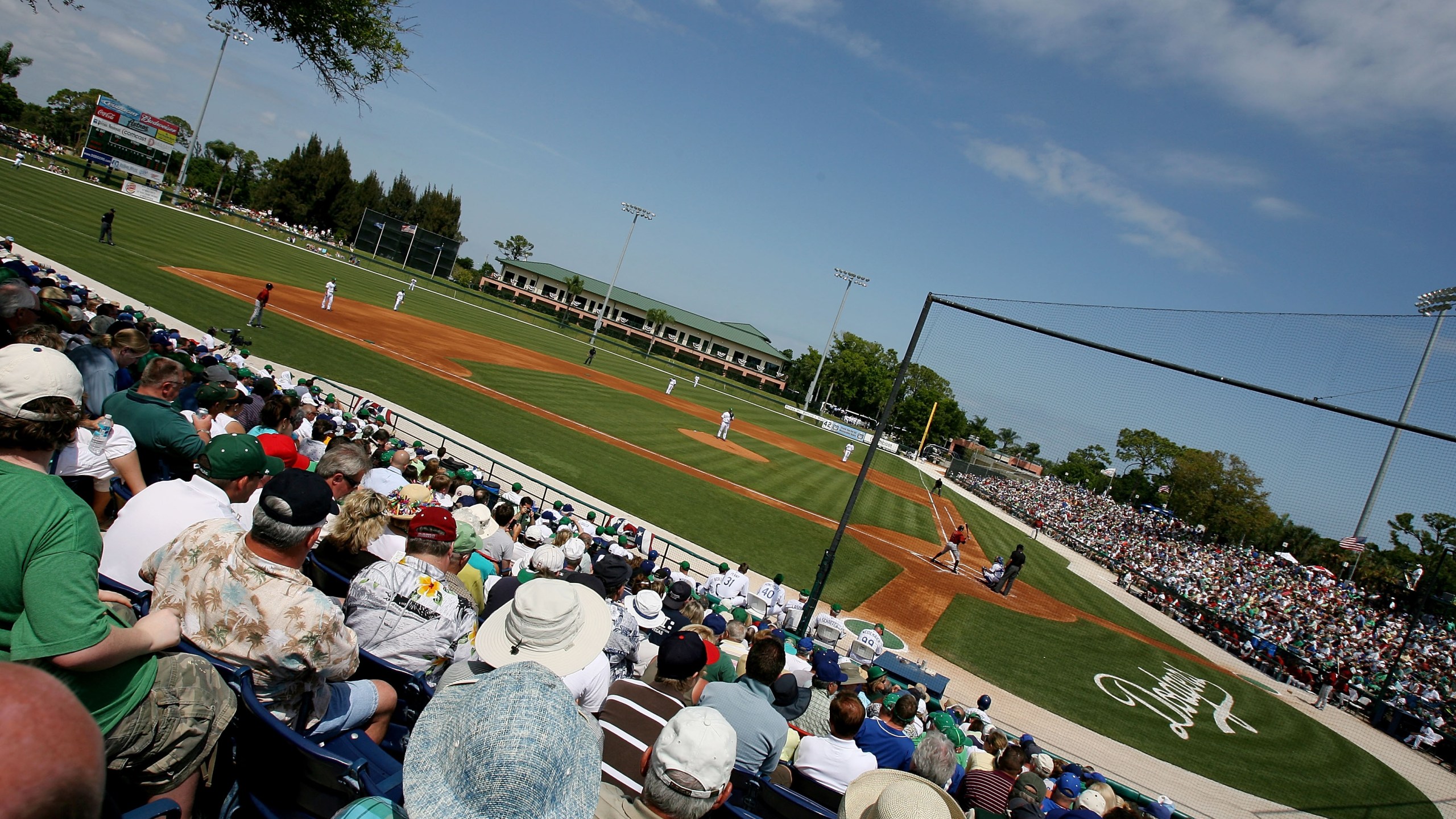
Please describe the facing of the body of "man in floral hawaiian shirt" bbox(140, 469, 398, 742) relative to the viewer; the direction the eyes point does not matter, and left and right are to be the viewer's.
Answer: facing away from the viewer and to the right of the viewer

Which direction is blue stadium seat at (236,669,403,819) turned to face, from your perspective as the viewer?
facing away from the viewer and to the right of the viewer

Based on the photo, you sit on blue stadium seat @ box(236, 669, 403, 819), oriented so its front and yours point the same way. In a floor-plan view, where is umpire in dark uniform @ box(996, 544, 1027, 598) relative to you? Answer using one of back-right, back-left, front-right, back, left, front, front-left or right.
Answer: front

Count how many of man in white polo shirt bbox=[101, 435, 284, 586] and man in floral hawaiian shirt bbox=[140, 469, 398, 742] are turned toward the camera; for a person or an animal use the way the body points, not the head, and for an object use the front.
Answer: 0

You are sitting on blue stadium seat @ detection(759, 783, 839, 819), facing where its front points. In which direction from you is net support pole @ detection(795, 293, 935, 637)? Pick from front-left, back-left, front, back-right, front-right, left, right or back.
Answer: front-left

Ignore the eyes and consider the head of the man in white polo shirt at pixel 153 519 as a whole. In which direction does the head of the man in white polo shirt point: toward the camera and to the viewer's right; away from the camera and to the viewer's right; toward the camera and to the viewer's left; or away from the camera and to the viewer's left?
away from the camera and to the viewer's right

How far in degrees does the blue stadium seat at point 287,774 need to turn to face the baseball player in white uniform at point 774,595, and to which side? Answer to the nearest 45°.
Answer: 0° — it already faces them

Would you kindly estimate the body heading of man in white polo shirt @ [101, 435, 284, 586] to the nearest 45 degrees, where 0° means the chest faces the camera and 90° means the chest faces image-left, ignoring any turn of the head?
approximately 225°

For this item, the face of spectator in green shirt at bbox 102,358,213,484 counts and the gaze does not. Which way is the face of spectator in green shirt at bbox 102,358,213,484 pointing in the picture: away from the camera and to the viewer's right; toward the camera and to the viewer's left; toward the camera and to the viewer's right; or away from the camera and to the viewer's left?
away from the camera and to the viewer's right

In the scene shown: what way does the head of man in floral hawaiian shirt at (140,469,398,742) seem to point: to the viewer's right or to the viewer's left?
to the viewer's right

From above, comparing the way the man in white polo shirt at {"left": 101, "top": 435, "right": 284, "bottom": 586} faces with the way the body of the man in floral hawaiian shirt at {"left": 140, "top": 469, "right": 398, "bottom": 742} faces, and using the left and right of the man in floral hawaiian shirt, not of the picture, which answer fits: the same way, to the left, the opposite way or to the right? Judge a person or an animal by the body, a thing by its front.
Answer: the same way

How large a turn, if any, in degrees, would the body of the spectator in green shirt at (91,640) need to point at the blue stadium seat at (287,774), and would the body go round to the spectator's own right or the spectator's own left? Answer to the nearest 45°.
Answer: approximately 45° to the spectator's own right

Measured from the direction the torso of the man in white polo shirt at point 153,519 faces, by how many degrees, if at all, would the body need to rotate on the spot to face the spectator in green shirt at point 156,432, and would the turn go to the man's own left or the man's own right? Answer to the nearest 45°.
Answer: approximately 45° to the man's own left

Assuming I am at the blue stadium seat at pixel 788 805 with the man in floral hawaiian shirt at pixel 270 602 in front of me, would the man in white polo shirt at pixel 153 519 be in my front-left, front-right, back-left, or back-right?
front-right

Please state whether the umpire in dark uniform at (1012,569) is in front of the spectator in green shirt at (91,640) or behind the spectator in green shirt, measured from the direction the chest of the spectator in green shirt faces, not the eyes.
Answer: in front
